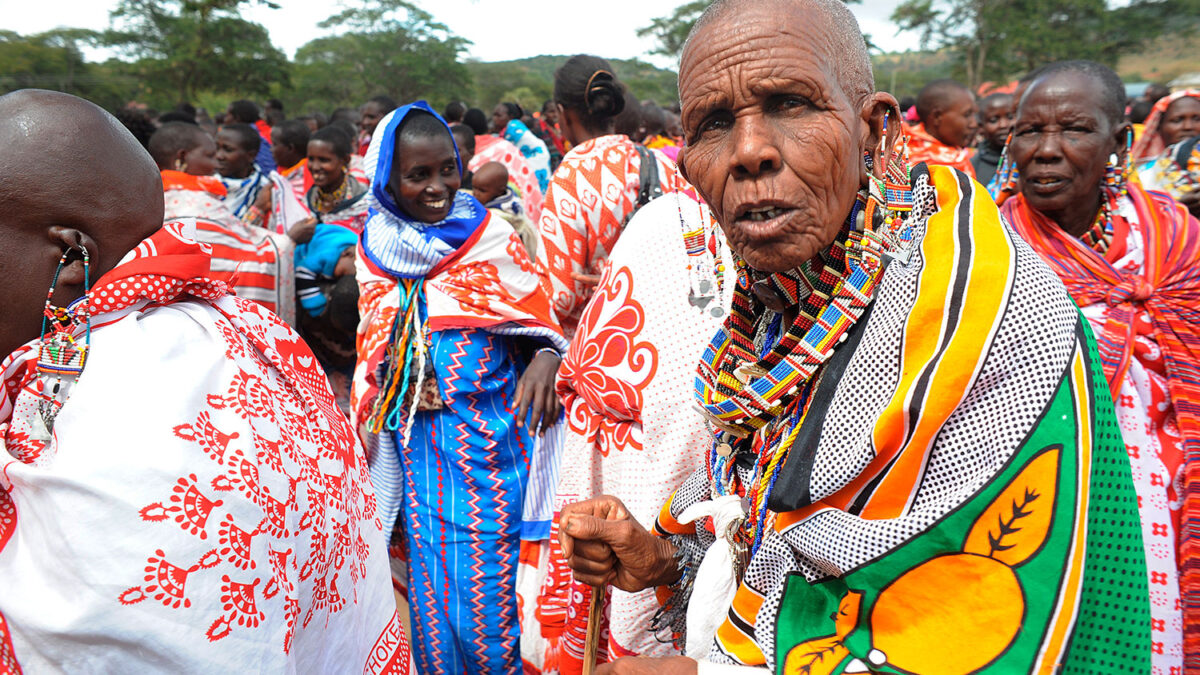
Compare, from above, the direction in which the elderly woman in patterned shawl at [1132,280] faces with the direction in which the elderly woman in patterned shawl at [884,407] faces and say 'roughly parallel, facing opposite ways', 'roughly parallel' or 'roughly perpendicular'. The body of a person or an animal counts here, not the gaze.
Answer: roughly parallel

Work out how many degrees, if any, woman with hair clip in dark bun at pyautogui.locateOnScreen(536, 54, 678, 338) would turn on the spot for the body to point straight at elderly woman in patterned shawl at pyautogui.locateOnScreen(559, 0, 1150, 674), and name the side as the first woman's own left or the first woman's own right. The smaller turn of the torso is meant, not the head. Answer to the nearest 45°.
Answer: approximately 135° to the first woman's own left

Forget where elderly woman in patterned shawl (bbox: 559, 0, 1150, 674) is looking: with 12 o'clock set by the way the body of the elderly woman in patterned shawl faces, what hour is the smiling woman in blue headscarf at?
The smiling woman in blue headscarf is roughly at 3 o'clock from the elderly woman in patterned shawl.

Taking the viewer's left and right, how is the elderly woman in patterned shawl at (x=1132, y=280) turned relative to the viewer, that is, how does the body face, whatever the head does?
facing the viewer and to the left of the viewer

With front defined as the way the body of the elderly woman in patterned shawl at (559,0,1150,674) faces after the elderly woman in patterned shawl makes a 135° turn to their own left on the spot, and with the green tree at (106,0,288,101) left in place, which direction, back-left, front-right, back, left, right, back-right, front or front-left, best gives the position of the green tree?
back-left

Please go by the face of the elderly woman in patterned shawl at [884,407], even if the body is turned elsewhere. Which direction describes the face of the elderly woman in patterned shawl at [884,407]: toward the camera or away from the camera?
toward the camera

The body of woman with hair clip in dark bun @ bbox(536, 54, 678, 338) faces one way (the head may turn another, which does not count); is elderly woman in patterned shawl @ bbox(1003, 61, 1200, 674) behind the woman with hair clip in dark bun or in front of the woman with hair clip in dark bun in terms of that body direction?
behind

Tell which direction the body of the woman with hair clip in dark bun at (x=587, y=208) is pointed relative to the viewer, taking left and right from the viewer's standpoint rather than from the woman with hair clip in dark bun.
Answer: facing away from the viewer and to the left of the viewer
